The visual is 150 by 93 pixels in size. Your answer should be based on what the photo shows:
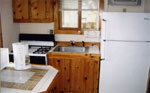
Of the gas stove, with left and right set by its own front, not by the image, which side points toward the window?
left

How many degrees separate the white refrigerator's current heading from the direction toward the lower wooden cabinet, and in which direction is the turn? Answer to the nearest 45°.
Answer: approximately 90° to its right

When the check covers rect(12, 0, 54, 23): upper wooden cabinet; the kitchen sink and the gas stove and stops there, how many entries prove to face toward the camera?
3

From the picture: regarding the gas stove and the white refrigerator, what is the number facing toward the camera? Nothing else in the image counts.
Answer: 2

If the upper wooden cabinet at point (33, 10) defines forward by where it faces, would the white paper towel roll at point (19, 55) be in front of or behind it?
in front

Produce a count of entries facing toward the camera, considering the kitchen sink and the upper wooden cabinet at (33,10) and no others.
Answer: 2

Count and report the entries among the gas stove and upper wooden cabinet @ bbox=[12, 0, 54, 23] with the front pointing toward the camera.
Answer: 2

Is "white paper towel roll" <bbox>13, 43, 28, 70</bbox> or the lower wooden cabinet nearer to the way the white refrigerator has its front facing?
the white paper towel roll

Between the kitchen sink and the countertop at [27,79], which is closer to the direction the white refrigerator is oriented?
the countertop
